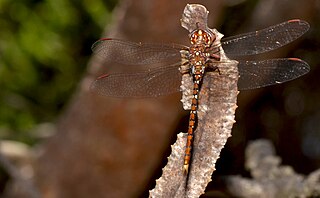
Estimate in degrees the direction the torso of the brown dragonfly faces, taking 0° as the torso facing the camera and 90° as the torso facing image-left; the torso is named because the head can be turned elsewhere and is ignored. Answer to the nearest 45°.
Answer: approximately 180°
